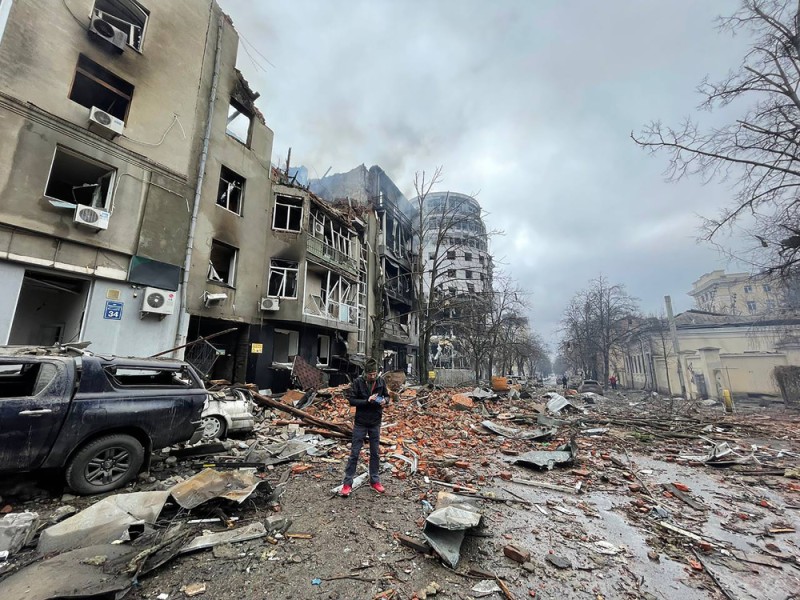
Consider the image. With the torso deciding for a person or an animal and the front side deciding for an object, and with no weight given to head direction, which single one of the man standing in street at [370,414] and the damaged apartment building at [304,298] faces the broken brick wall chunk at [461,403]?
the damaged apartment building

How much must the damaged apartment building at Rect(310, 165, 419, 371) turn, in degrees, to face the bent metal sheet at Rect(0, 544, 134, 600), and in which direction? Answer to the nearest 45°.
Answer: approximately 45° to its right

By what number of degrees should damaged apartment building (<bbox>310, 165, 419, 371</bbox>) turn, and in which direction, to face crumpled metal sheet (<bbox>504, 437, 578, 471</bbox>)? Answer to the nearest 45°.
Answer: approximately 45° to its right

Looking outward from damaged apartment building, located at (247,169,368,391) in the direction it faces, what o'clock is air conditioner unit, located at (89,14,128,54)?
The air conditioner unit is roughly at 3 o'clock from the damaged apartment building.

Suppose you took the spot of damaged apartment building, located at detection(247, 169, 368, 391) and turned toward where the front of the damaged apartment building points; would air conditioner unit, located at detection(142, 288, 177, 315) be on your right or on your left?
on your right

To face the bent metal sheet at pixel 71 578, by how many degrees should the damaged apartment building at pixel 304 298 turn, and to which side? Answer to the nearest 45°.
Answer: approximately 45° to its right

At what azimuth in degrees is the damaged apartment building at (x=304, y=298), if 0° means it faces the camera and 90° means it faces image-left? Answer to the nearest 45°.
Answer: approximately 315°

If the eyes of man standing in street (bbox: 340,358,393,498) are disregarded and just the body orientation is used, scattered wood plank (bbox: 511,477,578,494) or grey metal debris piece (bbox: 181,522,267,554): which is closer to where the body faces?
the grey metal debris piece

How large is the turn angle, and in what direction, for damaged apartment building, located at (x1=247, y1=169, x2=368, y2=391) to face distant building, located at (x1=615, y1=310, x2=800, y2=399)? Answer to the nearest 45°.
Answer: approximately 45° to its left

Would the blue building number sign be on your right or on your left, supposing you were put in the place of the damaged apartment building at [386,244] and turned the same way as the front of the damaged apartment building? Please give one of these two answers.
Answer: on your right

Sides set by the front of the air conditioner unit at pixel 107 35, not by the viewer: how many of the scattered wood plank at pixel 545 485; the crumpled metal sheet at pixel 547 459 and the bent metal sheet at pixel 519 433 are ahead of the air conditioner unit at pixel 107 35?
3

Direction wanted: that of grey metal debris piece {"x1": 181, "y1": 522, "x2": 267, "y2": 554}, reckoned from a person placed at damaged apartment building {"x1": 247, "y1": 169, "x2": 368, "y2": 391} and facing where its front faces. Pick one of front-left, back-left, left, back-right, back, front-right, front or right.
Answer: front-right

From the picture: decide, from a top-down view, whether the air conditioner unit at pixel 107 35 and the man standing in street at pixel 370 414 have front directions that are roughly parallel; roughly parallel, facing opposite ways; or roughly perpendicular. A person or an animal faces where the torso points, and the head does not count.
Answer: roughly perpendicular

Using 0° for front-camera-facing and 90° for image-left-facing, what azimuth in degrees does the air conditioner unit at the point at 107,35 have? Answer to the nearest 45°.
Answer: approximately 315°
